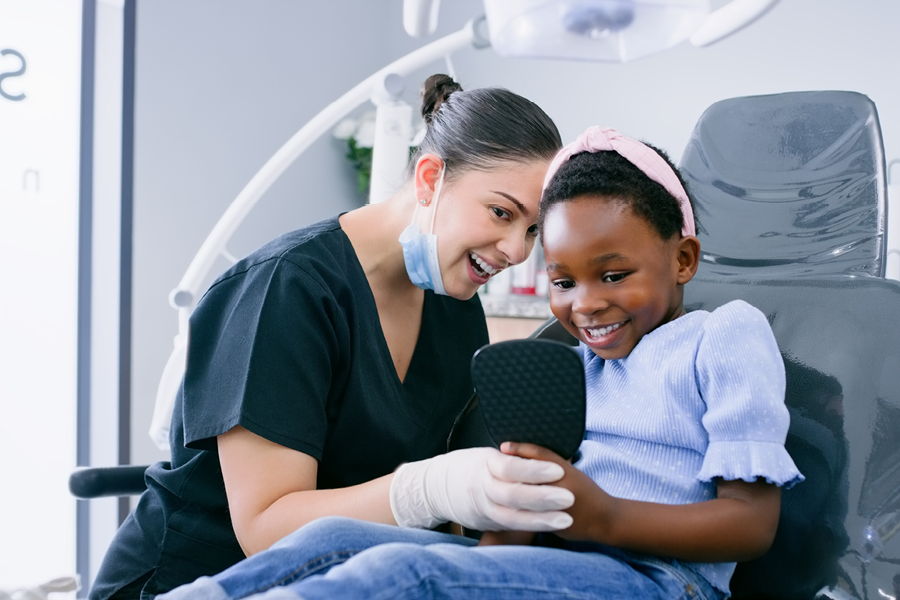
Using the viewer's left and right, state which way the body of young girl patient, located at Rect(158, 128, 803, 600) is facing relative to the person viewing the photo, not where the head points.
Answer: facing the viewer and to the left of the viewer

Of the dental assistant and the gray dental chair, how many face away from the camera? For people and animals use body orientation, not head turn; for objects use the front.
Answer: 0

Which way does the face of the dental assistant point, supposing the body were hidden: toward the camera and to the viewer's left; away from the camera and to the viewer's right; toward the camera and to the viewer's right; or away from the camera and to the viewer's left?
toward the camera and to the viewer's right

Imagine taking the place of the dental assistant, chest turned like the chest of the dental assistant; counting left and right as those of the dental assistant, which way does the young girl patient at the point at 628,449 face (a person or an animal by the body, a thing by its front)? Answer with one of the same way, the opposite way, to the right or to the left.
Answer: to the right

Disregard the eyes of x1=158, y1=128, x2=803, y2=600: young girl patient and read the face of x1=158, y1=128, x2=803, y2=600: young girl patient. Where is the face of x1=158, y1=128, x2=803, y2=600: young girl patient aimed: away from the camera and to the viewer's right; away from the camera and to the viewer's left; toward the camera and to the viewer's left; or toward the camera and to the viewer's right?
toward the camera and to the viewer's left

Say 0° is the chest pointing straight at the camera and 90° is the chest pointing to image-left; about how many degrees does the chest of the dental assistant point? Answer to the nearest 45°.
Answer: approximately 315°
